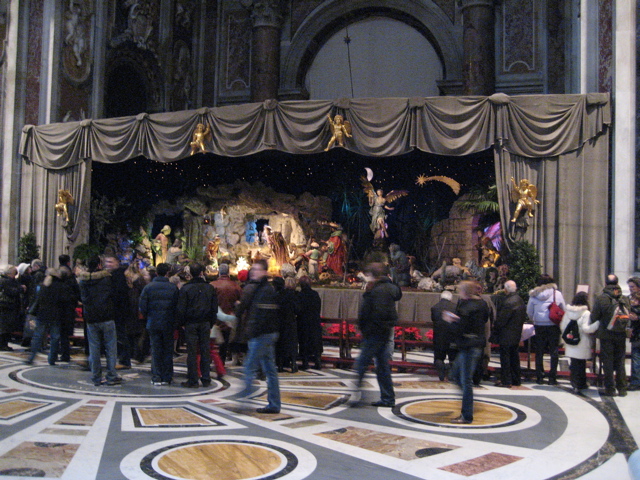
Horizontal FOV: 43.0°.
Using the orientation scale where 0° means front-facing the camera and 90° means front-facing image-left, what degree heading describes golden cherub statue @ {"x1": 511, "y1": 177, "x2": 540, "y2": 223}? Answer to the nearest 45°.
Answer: approximately 45°

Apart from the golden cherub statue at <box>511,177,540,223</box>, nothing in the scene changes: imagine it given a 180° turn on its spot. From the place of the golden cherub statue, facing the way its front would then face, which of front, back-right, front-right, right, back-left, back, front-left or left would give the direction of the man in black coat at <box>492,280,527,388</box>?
back-right

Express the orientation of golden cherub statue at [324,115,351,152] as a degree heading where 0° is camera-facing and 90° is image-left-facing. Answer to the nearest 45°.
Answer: approximately 0°

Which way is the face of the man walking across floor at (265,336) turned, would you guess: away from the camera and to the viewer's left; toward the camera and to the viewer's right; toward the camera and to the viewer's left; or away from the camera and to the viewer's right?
toward the camera and to the viewer's left

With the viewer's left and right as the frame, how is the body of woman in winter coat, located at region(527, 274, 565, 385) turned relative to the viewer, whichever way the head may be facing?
facing away from the viewer

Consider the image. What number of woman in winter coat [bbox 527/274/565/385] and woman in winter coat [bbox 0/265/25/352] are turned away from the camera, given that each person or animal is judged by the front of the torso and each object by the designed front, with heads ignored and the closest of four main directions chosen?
1

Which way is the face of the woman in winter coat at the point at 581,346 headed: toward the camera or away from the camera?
away from the camera

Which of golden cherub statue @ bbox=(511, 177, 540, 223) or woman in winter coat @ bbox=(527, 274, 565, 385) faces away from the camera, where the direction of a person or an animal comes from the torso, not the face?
the woman in winter coat

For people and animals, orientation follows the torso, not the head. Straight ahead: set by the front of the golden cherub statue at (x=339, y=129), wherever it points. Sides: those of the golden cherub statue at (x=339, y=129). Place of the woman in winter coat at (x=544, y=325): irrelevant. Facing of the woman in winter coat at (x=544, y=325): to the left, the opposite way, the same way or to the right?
the opposite way

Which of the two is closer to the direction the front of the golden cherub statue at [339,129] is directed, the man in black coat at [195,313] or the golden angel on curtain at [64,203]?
the man in black coat

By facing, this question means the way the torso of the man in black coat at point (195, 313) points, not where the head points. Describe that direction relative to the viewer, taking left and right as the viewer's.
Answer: facing away from the viewer

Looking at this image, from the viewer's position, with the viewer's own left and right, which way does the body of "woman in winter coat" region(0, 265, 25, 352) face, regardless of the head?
facing to the right of the viewer

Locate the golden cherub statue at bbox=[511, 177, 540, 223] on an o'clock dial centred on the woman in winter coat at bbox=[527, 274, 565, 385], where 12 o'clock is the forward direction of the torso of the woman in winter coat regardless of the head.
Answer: The golden cherub statue is roughly at 12 o'clock from the woman in winter coat.
